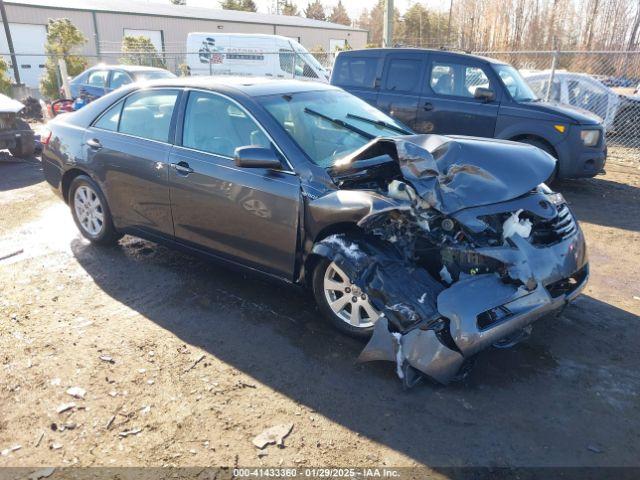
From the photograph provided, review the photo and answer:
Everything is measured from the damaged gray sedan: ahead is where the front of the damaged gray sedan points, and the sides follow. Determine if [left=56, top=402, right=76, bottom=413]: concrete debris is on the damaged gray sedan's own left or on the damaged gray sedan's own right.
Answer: on the damaged gray sedan's own right

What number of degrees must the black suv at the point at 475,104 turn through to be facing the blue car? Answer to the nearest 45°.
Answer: approximately 135° to its right

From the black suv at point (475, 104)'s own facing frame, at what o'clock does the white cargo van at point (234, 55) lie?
The white cargo van is roughly at 6 o'clock from the black suv.

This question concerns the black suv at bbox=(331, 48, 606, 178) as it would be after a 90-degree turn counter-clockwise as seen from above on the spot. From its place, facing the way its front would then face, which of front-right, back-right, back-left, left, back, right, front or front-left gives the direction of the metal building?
left

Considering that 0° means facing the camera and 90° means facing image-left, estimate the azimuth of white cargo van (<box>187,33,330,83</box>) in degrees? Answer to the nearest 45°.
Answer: approximately 270°

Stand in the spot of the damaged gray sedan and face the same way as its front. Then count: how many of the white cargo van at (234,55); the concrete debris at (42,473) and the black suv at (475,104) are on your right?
1

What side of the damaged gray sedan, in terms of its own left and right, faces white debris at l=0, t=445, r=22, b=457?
right

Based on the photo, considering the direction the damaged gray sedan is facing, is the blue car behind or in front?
behind

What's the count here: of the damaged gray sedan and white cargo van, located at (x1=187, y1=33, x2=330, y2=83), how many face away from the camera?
0

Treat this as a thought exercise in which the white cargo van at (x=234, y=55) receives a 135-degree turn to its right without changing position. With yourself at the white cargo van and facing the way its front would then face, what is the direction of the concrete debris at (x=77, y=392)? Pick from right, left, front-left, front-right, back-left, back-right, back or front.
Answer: front-left

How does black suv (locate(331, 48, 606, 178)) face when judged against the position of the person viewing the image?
facing the viewer and to the right of the viewer
